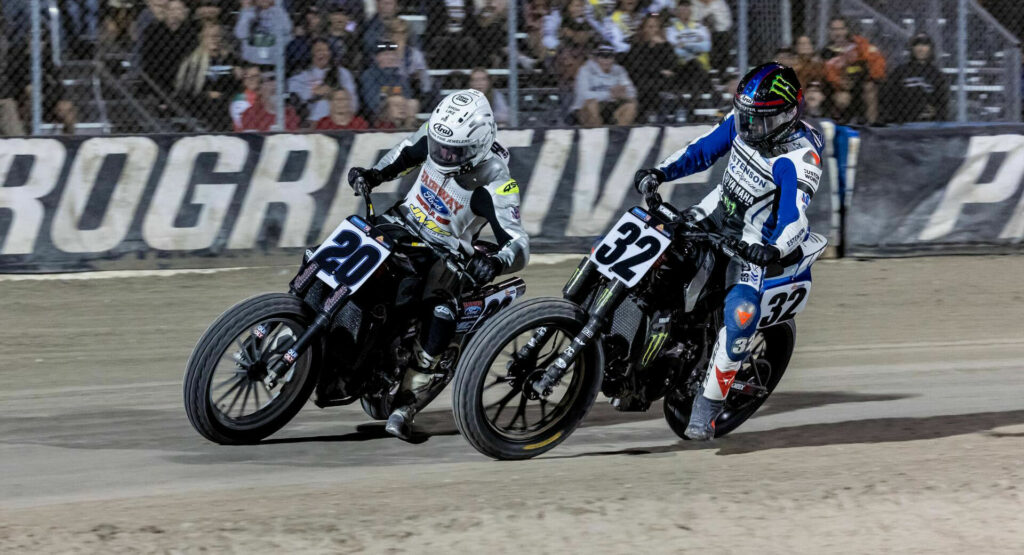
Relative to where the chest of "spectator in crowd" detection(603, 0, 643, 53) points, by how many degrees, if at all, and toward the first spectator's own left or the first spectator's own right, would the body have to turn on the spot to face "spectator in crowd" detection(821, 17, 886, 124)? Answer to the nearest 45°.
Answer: approximately 90° to the first spectator's own left

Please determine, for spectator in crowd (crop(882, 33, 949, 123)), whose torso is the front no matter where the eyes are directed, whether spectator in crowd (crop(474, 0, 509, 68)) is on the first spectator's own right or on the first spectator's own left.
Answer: on the first spectator's own right

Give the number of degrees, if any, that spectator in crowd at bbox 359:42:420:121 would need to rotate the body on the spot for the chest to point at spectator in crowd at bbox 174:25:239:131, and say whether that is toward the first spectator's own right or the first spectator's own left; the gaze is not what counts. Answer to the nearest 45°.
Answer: approximately 90° to the first spectator's own right

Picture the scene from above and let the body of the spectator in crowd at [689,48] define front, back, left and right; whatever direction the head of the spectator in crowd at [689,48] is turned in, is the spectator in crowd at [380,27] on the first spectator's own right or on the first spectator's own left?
on the first spectator's own right

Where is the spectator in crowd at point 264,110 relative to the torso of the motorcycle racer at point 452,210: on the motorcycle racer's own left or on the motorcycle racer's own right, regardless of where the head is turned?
on the motorcycle racer's own right

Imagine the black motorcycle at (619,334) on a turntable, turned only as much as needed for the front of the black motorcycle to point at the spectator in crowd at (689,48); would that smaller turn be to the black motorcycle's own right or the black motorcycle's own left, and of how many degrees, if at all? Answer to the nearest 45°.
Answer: approximately 135° to the black motorcycle's own right

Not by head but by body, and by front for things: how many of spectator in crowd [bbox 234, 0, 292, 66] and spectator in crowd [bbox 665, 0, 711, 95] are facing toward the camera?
2

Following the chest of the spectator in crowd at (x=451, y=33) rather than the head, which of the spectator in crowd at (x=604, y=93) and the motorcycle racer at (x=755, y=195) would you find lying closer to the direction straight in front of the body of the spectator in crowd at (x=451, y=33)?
the motorcycle racer

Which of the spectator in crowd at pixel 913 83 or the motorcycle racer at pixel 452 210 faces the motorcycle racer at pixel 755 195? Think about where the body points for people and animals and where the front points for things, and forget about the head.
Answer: the spectator in crowd

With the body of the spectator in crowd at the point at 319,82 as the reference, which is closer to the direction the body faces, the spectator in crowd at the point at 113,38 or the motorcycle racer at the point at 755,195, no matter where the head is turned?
the motorcycle racer

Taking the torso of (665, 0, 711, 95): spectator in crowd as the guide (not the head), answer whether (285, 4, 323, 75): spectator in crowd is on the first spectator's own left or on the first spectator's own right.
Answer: on the first spectator's own right
